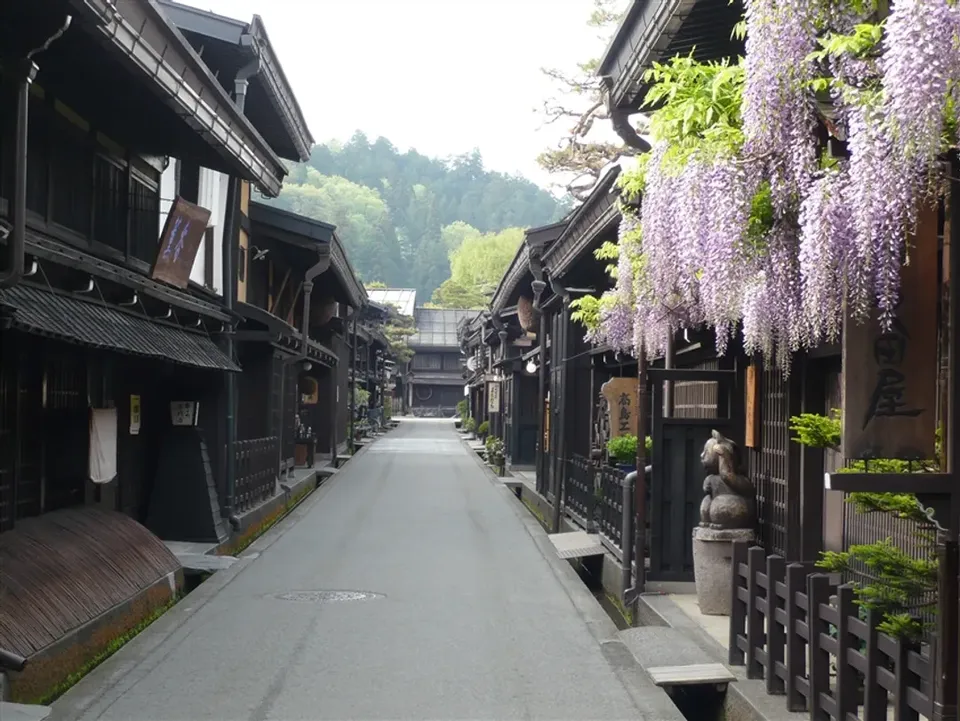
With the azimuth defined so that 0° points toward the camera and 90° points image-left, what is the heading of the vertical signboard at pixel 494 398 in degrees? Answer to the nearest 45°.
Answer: approximately 0°

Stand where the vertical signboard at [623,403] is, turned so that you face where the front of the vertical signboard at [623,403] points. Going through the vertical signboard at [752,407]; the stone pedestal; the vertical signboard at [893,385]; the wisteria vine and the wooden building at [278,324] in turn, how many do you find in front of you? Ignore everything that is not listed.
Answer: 4

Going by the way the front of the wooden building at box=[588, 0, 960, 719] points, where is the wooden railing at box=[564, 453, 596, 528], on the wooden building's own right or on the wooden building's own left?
on the wooden building's own right

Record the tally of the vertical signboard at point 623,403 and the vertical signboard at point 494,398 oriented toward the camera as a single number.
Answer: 2

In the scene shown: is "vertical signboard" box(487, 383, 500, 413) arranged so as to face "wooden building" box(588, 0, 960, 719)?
yes

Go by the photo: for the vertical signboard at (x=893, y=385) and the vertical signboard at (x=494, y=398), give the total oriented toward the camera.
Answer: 2

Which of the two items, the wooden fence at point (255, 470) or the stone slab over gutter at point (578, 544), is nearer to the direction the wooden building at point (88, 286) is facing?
the stone slab over gutter

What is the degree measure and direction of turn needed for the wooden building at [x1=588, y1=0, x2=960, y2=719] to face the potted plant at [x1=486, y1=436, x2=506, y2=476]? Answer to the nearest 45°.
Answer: approximately 135° to its right

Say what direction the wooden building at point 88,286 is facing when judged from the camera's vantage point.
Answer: facing the viewer and to the right of the viewer

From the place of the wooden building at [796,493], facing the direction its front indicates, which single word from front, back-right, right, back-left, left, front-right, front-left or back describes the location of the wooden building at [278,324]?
right

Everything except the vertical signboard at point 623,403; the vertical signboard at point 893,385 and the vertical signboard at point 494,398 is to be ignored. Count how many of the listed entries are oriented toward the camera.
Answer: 3

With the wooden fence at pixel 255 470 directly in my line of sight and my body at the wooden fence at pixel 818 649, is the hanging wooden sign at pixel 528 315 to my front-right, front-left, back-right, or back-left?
front-right

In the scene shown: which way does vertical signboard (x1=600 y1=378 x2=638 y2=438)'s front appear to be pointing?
toward the camera

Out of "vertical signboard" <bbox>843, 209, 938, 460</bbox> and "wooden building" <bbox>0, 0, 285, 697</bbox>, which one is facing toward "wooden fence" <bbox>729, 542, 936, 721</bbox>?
the wooden building

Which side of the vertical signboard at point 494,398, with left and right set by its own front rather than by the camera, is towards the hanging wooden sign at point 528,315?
front

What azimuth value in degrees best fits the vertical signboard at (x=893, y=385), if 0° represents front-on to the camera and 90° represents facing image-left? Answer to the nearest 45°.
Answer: approximately 0°

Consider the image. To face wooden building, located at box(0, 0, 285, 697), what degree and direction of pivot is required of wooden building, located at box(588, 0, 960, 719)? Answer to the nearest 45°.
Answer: approximately 45° to its right
